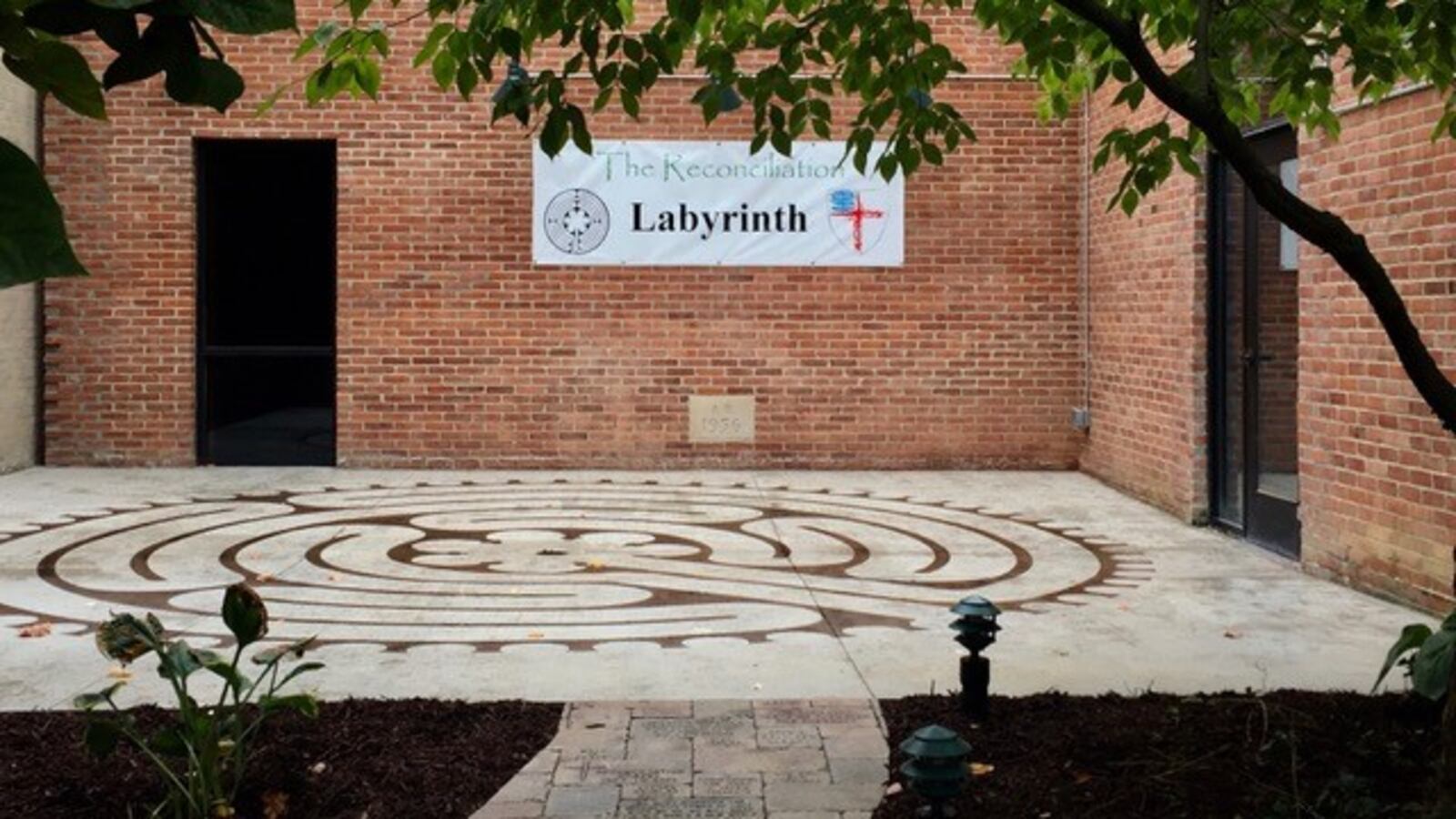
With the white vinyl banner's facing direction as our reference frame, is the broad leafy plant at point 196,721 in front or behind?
in front

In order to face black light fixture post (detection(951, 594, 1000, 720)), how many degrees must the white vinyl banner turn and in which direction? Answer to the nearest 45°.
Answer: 0° — it already faces it

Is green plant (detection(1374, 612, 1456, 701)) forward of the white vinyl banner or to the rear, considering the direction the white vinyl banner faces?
forward

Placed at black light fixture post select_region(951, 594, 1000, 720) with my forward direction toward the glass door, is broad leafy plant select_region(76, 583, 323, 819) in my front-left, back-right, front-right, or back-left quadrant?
back-left

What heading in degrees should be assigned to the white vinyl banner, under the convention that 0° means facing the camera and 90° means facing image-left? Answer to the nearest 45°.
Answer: approximately 0°
